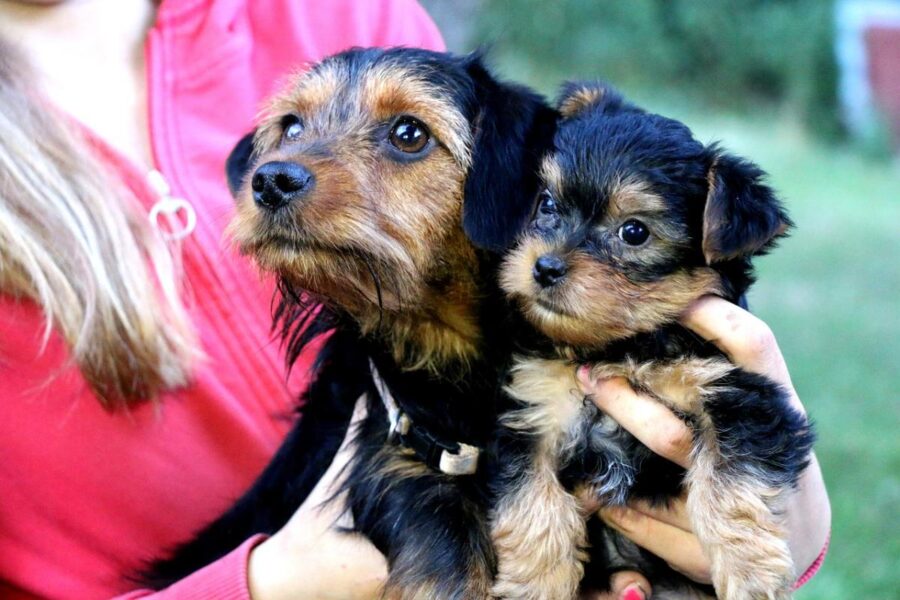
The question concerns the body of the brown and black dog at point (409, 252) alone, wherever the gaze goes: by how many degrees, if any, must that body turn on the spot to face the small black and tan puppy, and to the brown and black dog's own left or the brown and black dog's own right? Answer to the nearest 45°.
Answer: approximately 90° to the brown and black dog's own left
